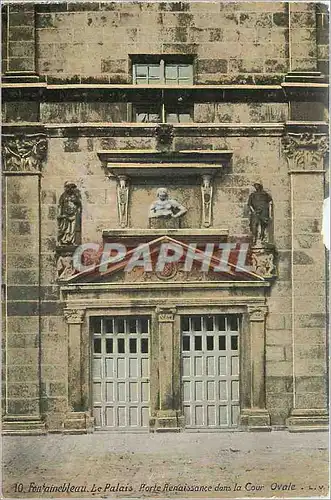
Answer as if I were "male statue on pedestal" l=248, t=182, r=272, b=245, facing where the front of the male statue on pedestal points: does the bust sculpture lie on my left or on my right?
on my right

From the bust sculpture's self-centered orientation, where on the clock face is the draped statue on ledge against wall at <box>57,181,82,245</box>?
The draped statue on ledge against wall is roughly at 3 o'clock from the bust sculpture.

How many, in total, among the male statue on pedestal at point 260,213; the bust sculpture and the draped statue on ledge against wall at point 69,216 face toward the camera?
3

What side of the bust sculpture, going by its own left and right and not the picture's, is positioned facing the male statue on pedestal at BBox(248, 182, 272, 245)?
left

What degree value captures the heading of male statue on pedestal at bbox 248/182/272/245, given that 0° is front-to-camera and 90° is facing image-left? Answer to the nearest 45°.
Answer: approximately 0°

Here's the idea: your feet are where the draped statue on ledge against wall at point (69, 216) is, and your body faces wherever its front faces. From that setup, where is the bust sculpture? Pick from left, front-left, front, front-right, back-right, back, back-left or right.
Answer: left

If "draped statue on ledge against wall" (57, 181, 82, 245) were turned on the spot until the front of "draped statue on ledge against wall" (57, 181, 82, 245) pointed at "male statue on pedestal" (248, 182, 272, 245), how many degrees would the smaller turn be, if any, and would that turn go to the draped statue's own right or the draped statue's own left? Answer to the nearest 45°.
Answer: approximately 90° to the draped statue's own left

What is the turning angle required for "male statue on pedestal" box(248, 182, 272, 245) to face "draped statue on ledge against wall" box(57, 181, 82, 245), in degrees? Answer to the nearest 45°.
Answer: approximately 90° to its right

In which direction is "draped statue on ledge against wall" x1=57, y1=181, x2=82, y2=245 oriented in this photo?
toward the camera
